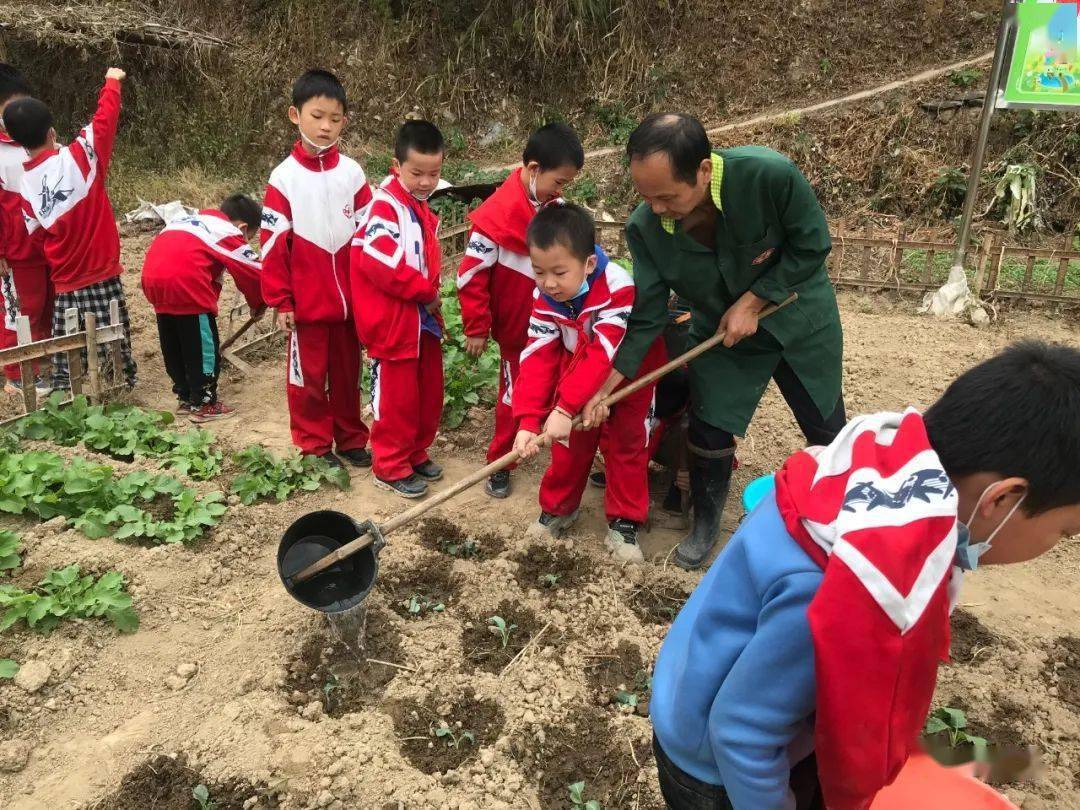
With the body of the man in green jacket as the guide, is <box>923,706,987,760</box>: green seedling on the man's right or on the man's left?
on the man's left

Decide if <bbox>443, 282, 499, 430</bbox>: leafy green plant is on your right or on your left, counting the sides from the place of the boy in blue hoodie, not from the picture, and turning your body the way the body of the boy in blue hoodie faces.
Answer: on your left

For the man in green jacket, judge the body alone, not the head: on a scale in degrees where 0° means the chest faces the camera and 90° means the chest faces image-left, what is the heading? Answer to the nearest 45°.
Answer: approximately 45°
